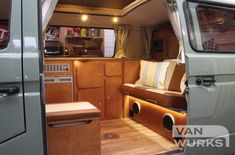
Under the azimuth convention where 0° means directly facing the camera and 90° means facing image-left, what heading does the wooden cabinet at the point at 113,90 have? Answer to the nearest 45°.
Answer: approximately 0°

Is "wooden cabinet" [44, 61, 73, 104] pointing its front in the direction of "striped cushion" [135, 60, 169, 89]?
no

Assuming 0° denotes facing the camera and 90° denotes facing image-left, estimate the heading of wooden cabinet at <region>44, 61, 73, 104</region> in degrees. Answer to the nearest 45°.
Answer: approximately 0°

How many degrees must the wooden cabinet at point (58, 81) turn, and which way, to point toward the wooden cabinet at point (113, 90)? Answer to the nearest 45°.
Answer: approximately 90° to its left

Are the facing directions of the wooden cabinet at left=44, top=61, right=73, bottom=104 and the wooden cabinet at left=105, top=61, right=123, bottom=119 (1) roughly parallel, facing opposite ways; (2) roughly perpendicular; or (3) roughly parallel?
roughly parallel

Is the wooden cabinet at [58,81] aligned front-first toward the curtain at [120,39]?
no

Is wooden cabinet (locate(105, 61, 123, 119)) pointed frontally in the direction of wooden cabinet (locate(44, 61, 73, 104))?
no

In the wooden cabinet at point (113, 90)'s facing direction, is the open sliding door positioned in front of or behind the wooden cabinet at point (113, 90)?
in front

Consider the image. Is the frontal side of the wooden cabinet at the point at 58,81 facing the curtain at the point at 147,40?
no

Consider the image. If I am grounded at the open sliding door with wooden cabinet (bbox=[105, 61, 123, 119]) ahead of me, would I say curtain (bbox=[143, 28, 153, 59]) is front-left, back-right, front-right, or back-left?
front-right
